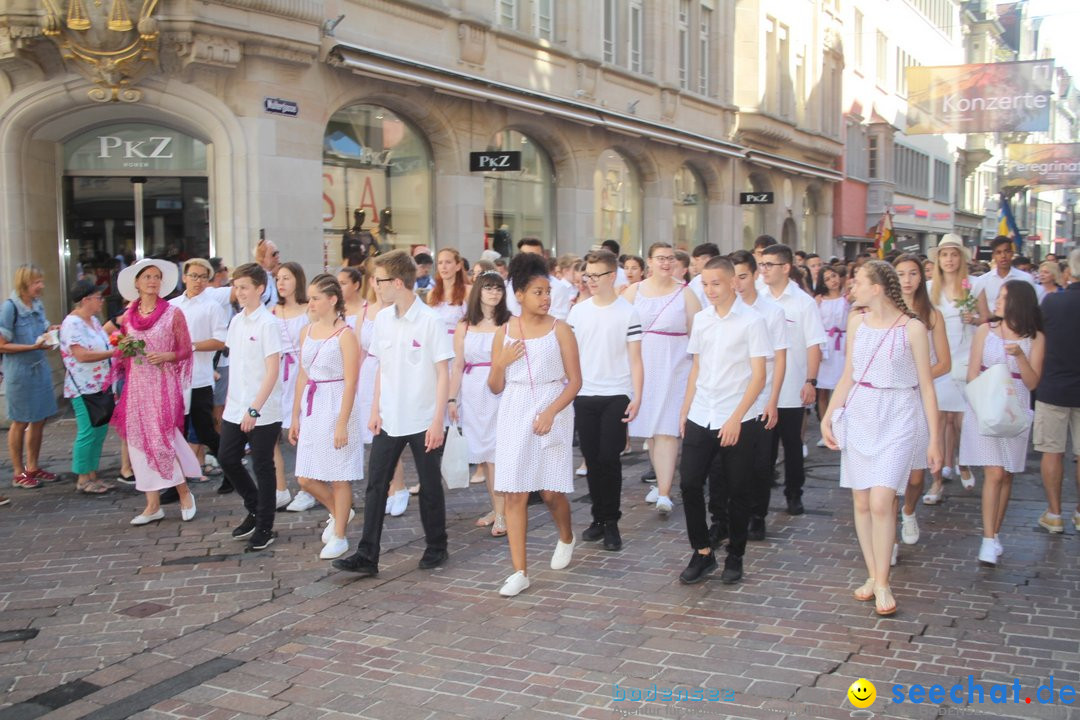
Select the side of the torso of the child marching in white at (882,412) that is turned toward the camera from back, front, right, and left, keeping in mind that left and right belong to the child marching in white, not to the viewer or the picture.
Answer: front

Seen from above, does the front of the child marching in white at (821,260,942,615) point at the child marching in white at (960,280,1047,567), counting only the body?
no

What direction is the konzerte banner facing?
toward the camera

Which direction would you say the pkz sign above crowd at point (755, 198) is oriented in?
toward the camera

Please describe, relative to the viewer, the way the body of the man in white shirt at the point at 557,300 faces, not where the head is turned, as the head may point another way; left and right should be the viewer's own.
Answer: facing the viewer

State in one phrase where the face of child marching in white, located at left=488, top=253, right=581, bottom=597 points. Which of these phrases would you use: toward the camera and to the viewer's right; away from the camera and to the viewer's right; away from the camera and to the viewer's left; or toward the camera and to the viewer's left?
toward the camera and to the viewer's right

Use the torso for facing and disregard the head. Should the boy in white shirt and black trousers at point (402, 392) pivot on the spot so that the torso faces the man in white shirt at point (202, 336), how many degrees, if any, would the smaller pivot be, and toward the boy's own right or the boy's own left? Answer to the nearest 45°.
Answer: approximately 90° to the boy's own right

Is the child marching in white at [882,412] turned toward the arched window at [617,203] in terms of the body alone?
no

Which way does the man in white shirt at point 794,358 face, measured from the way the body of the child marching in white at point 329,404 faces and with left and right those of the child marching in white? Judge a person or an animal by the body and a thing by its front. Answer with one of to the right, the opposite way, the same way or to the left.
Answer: the same way

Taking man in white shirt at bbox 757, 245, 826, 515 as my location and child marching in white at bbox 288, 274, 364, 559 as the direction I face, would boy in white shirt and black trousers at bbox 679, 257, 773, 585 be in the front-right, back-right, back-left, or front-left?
front-left

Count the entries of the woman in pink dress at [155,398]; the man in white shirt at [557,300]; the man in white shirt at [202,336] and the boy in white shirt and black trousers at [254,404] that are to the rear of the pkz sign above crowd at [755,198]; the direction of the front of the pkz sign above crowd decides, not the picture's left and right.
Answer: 0

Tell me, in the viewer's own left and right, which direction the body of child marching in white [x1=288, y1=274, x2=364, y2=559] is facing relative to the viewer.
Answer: facing the viewer and to the left of the viewer

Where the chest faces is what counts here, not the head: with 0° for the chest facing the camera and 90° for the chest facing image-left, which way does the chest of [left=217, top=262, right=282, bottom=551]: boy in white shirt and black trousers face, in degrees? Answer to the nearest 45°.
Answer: approximately 45°

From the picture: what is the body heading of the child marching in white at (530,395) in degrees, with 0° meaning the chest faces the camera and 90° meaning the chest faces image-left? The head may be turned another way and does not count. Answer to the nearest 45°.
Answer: approximately 0°

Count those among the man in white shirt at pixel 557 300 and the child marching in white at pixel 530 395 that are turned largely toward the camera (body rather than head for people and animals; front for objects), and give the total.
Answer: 2

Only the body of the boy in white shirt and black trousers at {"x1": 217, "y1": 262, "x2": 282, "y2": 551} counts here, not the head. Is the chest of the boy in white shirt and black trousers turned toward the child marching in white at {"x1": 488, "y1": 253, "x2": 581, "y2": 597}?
no
